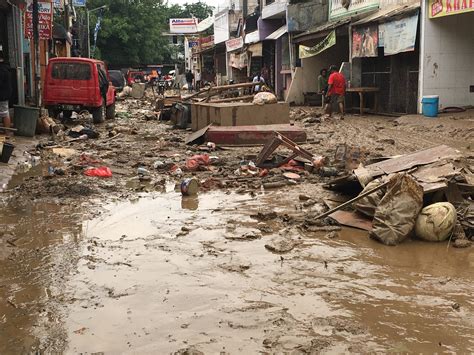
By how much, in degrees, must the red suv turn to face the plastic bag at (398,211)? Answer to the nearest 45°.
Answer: approximately 180°

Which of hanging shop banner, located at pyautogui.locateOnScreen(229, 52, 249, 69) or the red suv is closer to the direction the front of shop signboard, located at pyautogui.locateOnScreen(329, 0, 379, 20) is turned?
the red suv

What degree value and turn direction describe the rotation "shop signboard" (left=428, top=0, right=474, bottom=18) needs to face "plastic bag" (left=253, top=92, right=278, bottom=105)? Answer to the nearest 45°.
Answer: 0° — it already faces it

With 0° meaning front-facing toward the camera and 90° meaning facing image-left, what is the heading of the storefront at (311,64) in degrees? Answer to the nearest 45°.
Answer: approximately 45°

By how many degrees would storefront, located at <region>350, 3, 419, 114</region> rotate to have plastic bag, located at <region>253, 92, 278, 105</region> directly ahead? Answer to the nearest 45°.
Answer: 0° — it already faces it

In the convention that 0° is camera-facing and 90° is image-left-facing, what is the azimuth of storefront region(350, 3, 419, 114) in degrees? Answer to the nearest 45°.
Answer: approximately 45°

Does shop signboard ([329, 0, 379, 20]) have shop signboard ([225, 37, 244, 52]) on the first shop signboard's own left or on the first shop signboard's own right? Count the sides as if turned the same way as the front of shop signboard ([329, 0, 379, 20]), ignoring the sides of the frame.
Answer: on the first shop signboard's own right

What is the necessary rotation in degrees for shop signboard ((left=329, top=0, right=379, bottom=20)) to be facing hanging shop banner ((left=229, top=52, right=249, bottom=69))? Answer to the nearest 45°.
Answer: approximately 90° to its right

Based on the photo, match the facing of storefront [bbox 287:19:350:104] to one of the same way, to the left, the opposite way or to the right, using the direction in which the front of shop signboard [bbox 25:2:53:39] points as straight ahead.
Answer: to the right
